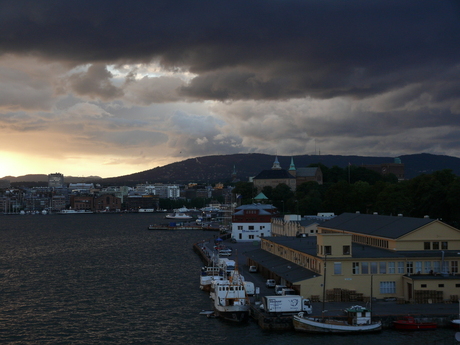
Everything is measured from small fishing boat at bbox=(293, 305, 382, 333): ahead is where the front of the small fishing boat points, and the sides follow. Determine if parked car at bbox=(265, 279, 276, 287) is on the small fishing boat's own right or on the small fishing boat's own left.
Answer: on the small fishing boat's own right

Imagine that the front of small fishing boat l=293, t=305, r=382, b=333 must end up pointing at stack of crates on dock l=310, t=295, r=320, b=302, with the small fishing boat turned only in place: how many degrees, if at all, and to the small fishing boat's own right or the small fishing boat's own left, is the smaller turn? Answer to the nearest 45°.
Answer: approximately 45° to the small fishing boat's own right

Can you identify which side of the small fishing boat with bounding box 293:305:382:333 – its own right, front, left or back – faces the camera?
left

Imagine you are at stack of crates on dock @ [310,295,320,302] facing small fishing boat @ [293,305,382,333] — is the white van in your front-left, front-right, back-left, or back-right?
back-right

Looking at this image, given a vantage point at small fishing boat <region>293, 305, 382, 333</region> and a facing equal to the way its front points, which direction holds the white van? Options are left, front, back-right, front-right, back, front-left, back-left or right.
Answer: front-right

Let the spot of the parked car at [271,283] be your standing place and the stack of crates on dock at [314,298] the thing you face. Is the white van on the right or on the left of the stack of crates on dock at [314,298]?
right
